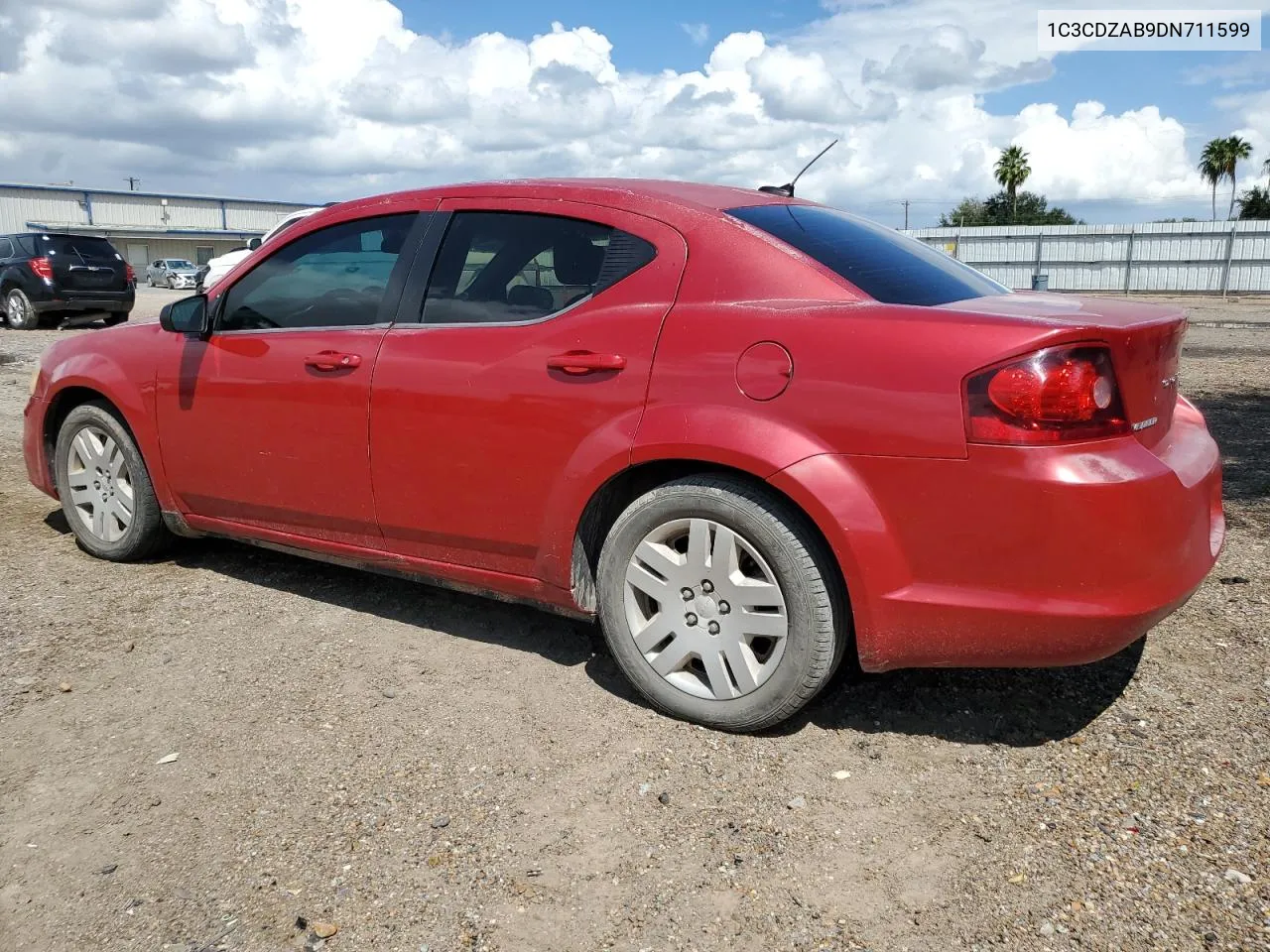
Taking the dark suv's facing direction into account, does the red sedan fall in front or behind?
behind

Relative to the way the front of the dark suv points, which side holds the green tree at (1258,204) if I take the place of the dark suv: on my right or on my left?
on my right

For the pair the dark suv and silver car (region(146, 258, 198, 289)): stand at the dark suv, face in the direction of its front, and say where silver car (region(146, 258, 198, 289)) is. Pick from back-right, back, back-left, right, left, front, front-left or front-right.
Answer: front-right

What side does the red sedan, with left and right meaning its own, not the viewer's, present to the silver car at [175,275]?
front

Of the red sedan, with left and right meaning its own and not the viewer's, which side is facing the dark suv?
front

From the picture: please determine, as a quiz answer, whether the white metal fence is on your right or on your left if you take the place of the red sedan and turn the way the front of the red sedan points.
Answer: on your right

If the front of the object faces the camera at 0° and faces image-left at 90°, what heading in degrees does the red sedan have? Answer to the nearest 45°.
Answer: approximately 135°

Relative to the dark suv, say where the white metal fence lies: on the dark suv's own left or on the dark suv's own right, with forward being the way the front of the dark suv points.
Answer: on the dark suv's own right

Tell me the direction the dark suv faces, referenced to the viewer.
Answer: facing away from the viewer and to the left of the viewer

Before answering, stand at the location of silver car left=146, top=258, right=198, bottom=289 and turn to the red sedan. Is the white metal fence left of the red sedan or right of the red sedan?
left

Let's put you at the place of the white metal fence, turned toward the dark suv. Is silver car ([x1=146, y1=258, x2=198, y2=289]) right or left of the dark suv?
right

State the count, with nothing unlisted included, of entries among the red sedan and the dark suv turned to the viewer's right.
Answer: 0
